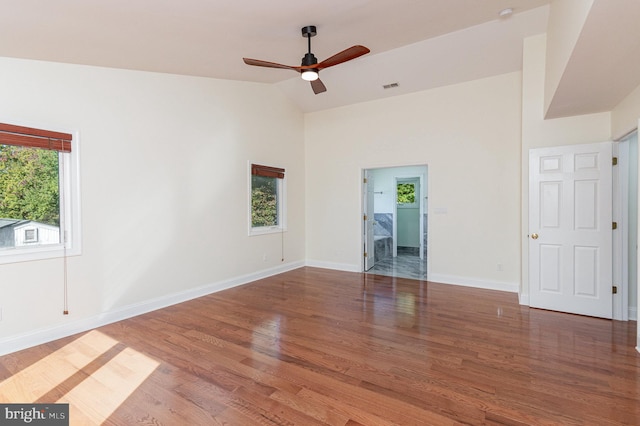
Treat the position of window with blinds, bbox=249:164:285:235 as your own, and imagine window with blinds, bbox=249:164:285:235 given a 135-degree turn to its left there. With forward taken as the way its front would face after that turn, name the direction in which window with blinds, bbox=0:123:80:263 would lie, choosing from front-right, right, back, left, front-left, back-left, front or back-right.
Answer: back-left

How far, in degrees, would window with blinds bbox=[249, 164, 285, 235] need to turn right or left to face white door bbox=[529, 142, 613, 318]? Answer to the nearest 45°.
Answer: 0° — it already faces it

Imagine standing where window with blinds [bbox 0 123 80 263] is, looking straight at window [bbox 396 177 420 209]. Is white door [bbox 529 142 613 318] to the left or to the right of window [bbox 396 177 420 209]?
right

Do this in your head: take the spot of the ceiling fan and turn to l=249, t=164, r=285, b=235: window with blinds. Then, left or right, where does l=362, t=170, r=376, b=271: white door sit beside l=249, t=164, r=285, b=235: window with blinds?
right

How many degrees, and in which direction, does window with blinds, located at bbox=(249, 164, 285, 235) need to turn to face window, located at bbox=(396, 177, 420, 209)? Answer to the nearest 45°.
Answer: approximately 90° to its left

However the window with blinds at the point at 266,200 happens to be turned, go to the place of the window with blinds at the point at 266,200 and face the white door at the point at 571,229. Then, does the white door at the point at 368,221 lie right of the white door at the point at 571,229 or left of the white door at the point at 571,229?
left

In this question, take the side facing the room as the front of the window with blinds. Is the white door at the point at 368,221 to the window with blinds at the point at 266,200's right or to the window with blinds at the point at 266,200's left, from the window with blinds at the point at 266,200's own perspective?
on its left

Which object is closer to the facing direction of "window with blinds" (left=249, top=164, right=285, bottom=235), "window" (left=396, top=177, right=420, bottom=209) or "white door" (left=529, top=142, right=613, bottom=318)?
the white door

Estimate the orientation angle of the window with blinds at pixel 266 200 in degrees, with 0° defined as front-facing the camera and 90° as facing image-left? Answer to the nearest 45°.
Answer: approximately 315°

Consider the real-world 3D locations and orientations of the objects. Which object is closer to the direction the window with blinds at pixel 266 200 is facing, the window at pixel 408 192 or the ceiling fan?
the ceiling fan
